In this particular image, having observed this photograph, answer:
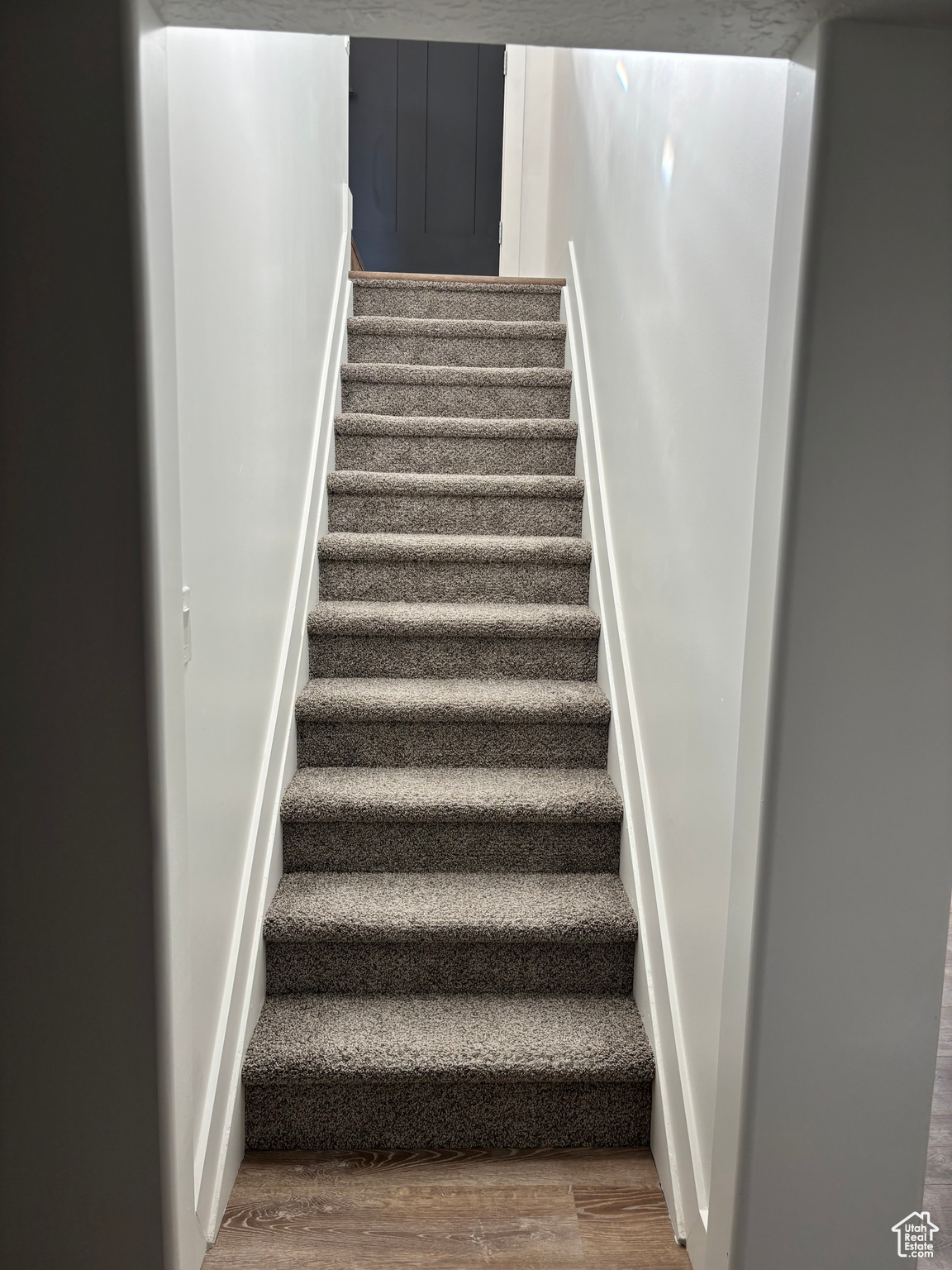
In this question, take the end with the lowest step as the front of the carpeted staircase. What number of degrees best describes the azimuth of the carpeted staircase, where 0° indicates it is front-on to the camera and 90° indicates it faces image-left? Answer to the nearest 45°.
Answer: approximately 0°

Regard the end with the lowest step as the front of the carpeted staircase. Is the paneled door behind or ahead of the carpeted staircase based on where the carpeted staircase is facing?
behind
